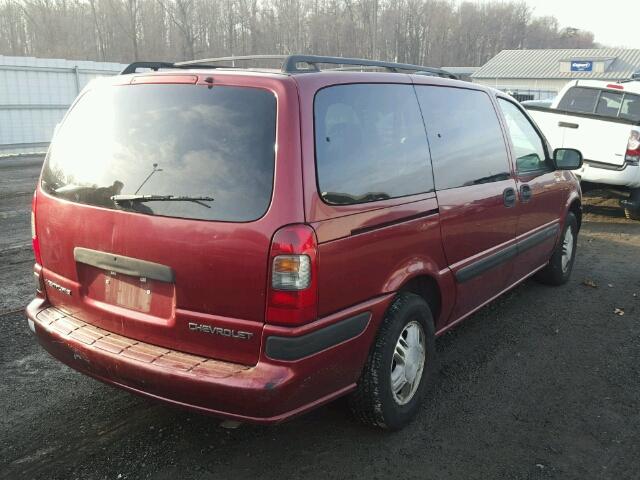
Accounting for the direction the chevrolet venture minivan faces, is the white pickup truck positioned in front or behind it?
in front

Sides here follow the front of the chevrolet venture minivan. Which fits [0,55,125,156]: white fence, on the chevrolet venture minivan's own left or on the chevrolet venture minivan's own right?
on the chevrolet venture minivan's own left

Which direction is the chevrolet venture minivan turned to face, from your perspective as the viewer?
facing away from the viewer and to the right of the viewer

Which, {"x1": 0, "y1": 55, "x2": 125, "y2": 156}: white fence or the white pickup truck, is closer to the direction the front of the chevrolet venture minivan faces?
the white pickup truck
